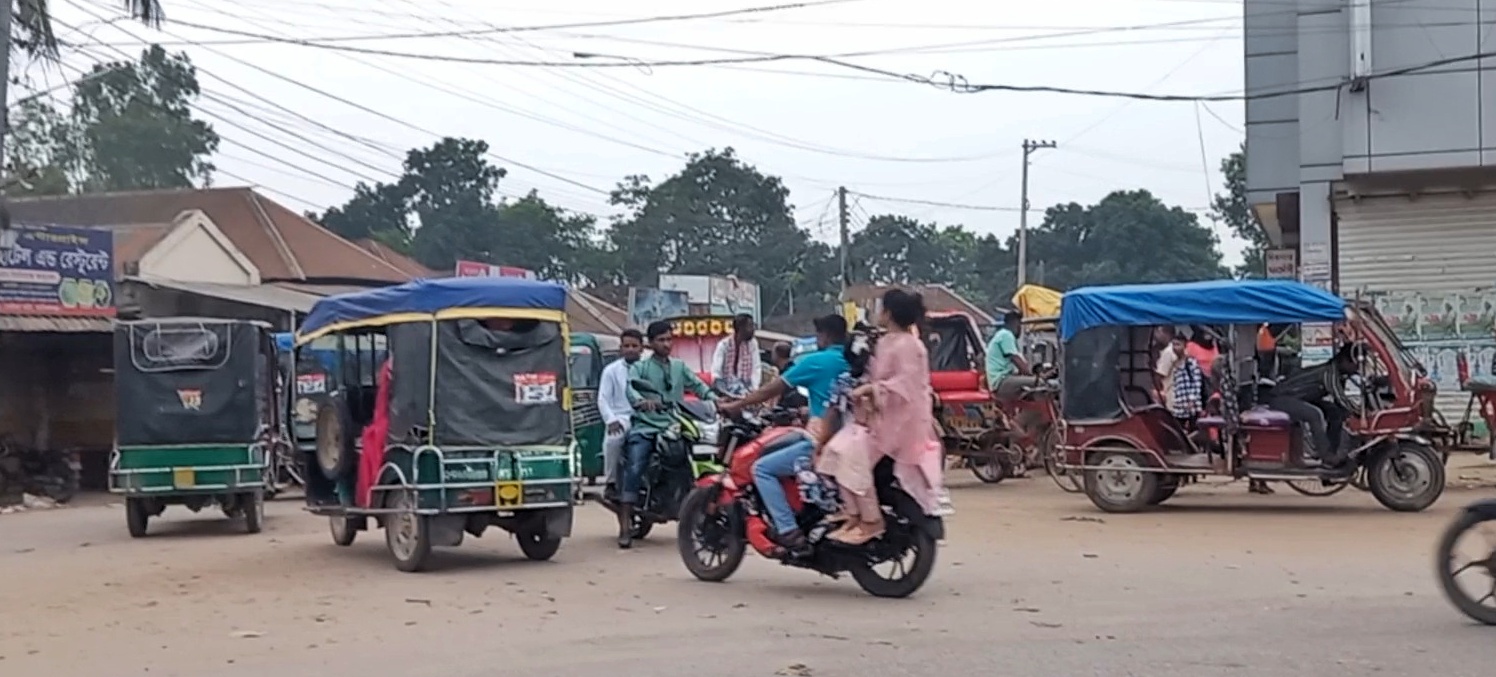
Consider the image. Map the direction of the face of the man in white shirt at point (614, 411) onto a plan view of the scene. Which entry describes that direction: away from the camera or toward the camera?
toward the camera

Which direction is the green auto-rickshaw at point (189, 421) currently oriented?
away from the camera

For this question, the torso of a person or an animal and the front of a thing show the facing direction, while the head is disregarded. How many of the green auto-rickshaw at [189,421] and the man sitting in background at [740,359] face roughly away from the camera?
1

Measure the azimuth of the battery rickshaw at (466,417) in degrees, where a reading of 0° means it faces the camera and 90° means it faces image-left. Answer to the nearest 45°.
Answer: approximately 135°

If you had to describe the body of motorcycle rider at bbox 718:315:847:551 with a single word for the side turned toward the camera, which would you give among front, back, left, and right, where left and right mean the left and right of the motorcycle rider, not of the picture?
left

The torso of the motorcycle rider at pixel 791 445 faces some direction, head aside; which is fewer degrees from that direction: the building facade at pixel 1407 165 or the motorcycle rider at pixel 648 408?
the motorcycle rider

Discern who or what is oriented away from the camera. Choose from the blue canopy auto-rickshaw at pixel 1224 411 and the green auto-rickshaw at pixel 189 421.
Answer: the green auto-rickshaw

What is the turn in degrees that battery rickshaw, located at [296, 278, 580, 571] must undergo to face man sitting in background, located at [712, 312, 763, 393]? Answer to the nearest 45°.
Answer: approximately 90° to its right

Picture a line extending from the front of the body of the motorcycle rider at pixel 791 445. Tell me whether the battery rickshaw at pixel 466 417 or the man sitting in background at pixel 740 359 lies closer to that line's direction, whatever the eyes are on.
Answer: the battery rickshaw

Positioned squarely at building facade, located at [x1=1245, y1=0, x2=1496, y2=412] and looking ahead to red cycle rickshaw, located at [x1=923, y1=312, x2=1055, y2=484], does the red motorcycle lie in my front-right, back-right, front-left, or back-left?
front-left

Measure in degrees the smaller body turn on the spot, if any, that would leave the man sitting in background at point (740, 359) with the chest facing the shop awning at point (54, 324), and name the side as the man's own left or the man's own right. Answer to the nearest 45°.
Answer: approximately 135° to the man's own right

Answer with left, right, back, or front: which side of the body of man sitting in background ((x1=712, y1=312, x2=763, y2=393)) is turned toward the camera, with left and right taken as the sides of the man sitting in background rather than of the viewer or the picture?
front

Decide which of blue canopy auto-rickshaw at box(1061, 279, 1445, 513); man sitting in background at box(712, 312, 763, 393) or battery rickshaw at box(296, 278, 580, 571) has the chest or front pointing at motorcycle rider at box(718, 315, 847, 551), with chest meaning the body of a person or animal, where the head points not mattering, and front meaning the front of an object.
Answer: the man sitting in background

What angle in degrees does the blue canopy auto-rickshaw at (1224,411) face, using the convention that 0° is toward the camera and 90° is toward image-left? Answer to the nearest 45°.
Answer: approximately 270°
